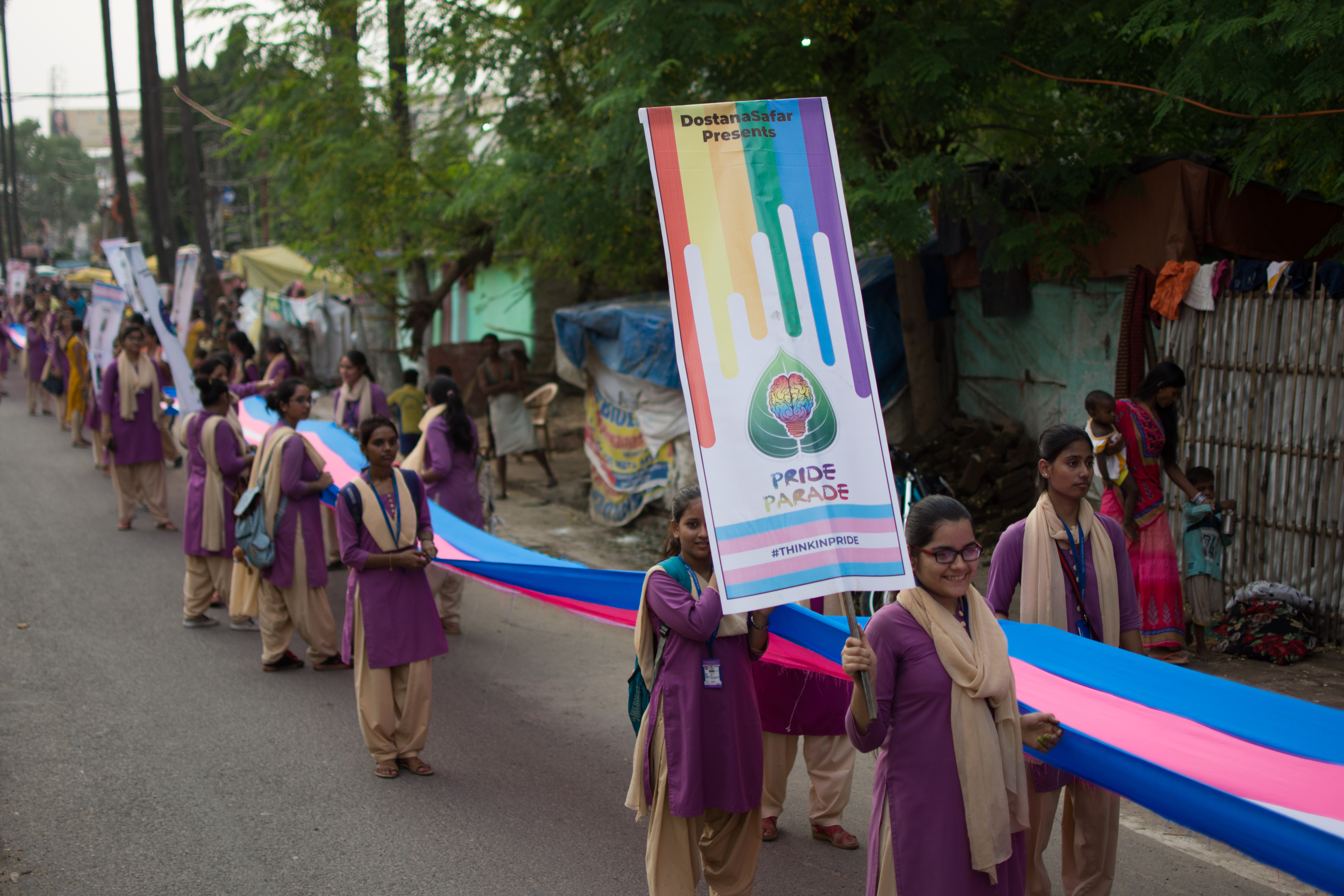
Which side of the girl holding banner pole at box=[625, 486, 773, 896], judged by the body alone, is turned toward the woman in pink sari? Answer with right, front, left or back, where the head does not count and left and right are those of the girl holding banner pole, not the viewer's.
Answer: left

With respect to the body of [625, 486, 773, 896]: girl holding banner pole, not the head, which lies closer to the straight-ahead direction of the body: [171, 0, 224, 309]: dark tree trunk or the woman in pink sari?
the woman in pink sari

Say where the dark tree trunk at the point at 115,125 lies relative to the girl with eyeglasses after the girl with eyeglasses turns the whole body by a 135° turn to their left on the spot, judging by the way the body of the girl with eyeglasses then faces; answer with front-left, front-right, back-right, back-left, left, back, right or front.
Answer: front-left

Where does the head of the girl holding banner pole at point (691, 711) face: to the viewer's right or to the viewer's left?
to the viewer's right
